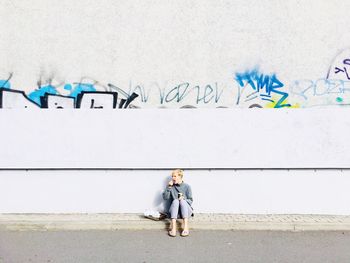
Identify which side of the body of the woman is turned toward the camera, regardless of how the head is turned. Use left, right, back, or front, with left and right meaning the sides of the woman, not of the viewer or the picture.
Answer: front
